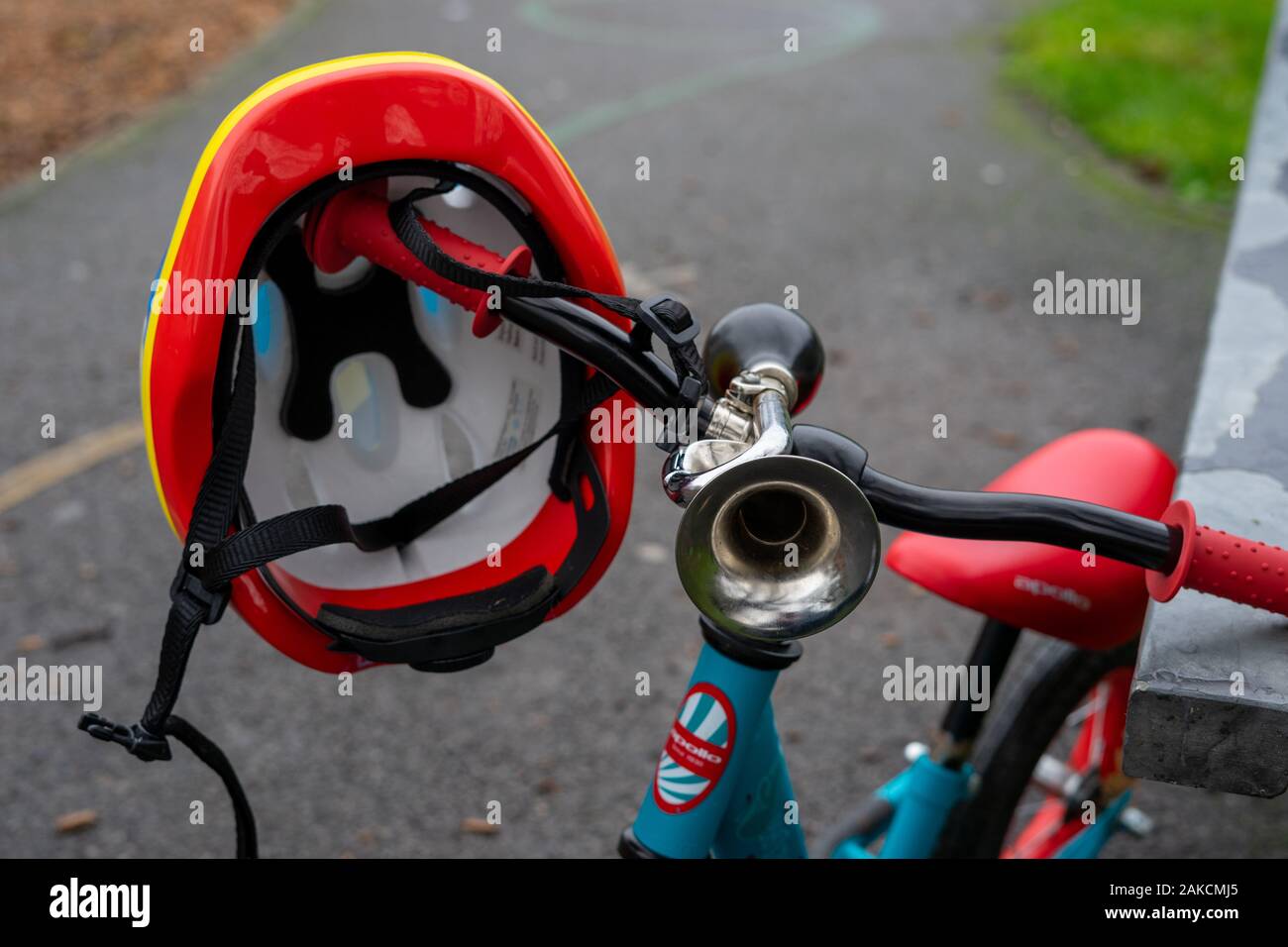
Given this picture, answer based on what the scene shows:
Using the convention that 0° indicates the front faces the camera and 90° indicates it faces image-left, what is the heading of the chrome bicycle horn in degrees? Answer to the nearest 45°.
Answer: approximately 0°
